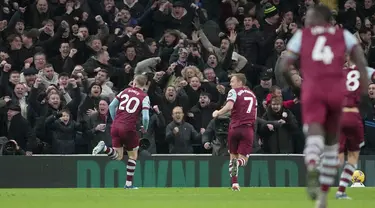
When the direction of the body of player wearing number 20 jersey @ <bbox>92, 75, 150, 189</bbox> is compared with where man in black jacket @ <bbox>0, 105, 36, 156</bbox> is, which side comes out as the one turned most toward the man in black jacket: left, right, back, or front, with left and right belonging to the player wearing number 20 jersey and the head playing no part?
left

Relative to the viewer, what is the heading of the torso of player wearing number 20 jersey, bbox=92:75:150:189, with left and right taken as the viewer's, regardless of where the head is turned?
facing away from the viewer and to the right of the viewer

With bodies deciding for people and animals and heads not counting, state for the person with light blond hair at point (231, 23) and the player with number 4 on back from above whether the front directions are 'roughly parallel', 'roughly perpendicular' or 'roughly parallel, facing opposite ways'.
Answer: roughly parallel, facing opposite ways

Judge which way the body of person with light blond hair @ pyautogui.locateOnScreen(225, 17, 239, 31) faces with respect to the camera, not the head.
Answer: toward the camera

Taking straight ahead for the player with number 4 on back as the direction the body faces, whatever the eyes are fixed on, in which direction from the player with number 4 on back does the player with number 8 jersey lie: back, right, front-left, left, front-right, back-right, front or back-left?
front

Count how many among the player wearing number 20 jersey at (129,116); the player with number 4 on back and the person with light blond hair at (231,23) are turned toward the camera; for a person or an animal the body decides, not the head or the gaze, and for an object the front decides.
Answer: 1

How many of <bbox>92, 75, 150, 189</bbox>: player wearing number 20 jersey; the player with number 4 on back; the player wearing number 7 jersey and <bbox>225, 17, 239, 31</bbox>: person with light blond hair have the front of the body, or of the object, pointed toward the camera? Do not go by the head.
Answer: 1

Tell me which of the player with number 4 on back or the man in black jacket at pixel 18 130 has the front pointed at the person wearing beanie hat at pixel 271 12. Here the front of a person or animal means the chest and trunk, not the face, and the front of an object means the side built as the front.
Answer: the player with number 4 on back

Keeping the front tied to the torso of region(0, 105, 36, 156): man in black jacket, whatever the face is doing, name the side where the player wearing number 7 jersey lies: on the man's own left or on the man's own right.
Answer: on the man's own left

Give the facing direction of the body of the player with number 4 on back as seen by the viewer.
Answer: away from the camera

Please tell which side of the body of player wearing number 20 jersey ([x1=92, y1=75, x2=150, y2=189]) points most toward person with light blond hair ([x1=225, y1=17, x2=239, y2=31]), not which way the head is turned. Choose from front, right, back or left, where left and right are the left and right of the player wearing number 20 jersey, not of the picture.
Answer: front

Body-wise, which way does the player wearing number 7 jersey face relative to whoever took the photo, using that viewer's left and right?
facing away from the viewer and to the left of the viewer

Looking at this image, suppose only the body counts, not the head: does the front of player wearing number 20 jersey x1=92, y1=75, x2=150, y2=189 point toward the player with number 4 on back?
no

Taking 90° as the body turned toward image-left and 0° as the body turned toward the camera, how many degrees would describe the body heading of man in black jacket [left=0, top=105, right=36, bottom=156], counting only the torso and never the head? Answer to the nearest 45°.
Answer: approximately 45°

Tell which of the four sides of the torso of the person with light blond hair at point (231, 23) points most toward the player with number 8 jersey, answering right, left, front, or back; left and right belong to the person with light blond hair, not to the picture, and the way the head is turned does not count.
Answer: front

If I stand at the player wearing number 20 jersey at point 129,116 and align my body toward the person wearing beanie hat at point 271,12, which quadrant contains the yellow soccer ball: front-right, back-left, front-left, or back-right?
front-right

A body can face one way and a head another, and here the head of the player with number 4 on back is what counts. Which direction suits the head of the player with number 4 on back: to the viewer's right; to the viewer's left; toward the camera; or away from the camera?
away from the camera
